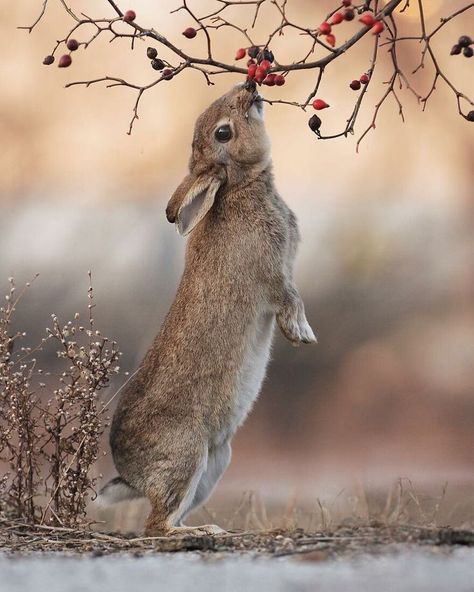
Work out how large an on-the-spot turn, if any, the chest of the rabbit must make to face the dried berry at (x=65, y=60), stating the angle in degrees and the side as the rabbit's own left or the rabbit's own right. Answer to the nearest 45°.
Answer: approximately 135° to the rabbit's own right

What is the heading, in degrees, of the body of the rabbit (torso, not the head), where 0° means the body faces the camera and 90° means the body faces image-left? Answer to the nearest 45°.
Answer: approximately 270°
